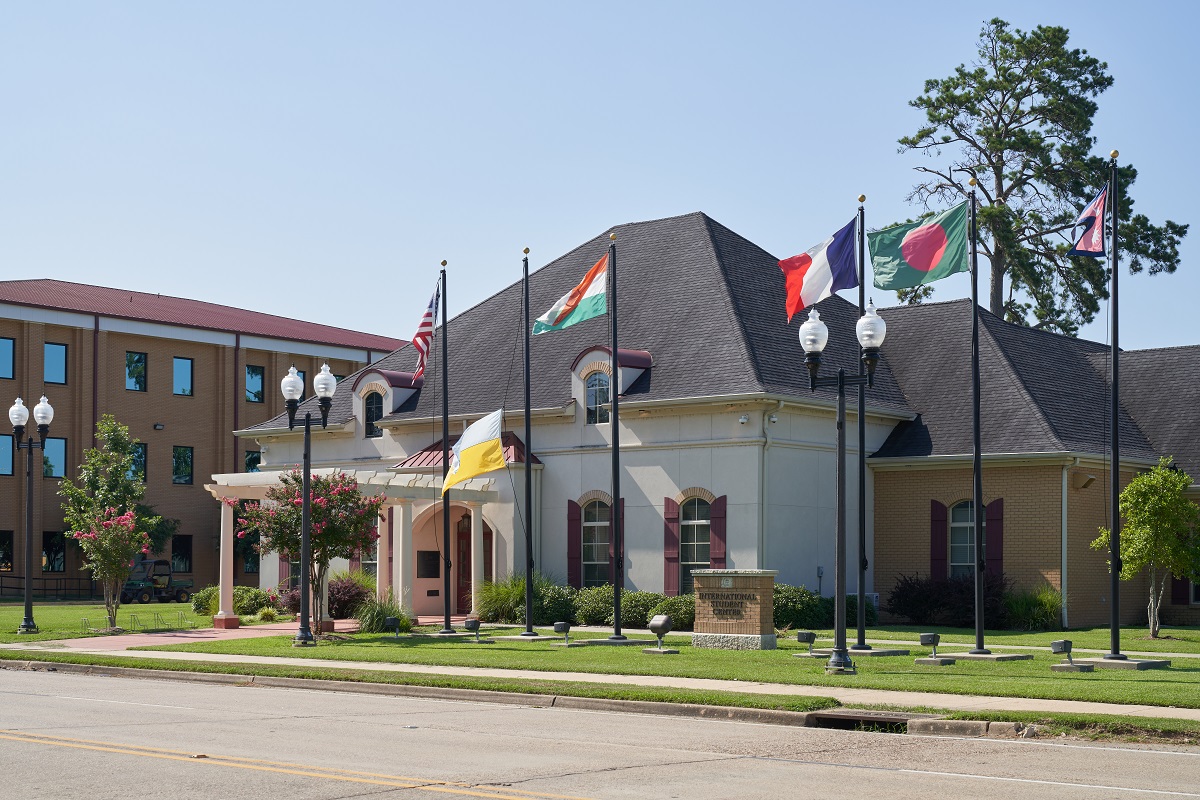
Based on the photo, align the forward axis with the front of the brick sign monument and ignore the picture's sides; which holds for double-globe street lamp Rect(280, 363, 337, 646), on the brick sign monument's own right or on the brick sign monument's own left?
on the brick sign monument's own right

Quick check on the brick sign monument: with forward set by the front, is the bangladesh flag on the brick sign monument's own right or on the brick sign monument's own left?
on the brick sign monument's own left

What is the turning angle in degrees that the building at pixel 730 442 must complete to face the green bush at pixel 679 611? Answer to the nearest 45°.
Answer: approximately 45° to its left

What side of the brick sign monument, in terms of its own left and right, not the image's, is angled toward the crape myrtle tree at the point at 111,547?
right

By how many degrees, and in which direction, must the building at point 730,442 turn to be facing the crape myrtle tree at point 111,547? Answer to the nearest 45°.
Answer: approximately 45° to its right

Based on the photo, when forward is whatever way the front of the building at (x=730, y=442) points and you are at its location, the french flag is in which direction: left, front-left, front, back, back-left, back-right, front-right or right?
front-left

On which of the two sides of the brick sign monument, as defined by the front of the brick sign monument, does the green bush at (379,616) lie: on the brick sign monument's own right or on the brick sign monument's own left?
on the brick sign monument's own right

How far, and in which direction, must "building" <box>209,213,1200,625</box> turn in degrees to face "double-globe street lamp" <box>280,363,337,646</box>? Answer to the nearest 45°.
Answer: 0° — it already faces it

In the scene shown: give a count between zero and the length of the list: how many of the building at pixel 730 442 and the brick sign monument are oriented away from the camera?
0

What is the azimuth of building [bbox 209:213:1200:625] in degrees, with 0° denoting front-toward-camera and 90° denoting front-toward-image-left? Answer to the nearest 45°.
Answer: approximately 45°

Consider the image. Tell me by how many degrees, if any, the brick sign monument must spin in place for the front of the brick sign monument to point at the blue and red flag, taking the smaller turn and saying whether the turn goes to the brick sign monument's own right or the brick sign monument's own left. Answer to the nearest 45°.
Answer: approximately 90° to the brick sign monument's own left

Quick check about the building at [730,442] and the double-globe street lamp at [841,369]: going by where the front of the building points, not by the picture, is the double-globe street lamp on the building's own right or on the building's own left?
on the building's own left
